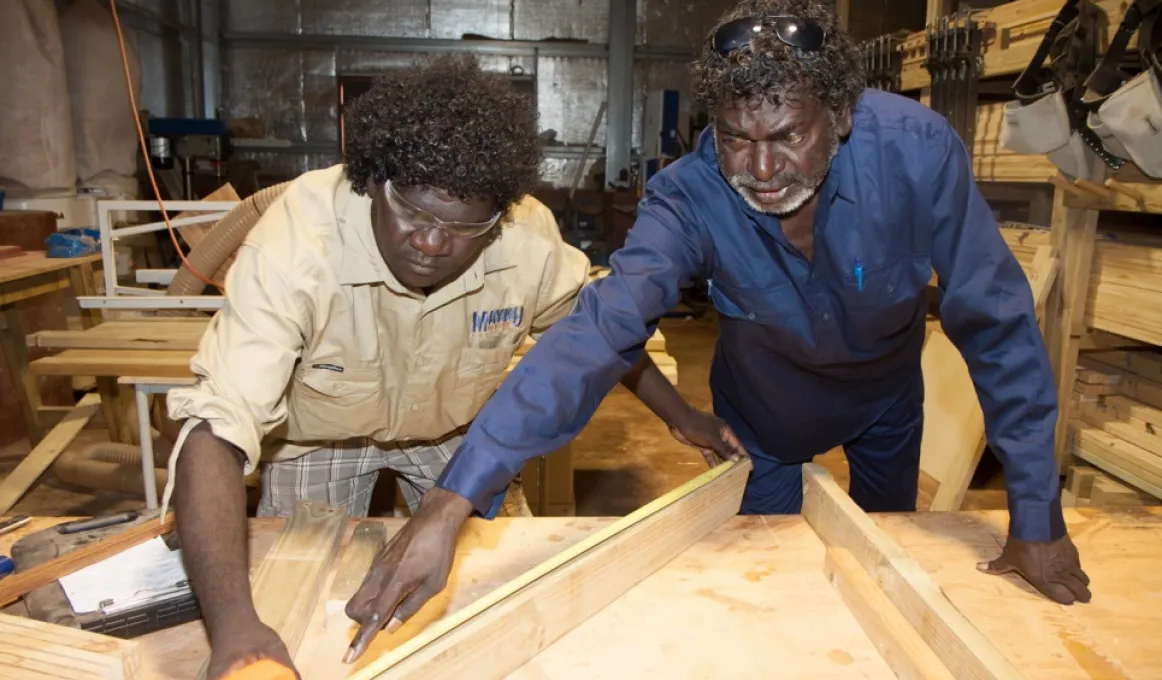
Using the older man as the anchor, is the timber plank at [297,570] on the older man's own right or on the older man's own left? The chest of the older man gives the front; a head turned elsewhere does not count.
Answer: on the older man's own right

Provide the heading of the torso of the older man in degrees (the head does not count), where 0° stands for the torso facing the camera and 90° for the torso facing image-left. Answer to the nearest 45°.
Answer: approximately 0°

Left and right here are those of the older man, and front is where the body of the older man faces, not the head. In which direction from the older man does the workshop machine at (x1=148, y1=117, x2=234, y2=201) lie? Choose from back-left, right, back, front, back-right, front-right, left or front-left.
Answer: back-right

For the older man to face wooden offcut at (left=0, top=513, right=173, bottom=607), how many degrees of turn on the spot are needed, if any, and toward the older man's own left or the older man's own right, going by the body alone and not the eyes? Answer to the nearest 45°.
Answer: approximately 90° to the older man's own right

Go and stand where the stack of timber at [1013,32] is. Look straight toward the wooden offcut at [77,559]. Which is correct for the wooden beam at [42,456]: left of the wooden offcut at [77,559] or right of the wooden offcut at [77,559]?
right

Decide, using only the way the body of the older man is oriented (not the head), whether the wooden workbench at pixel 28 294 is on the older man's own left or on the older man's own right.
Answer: on the older man's own right

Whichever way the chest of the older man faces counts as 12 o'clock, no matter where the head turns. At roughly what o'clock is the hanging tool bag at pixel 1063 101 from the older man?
The hanging tool bag is roughly at 7 o'clock from the older man.
